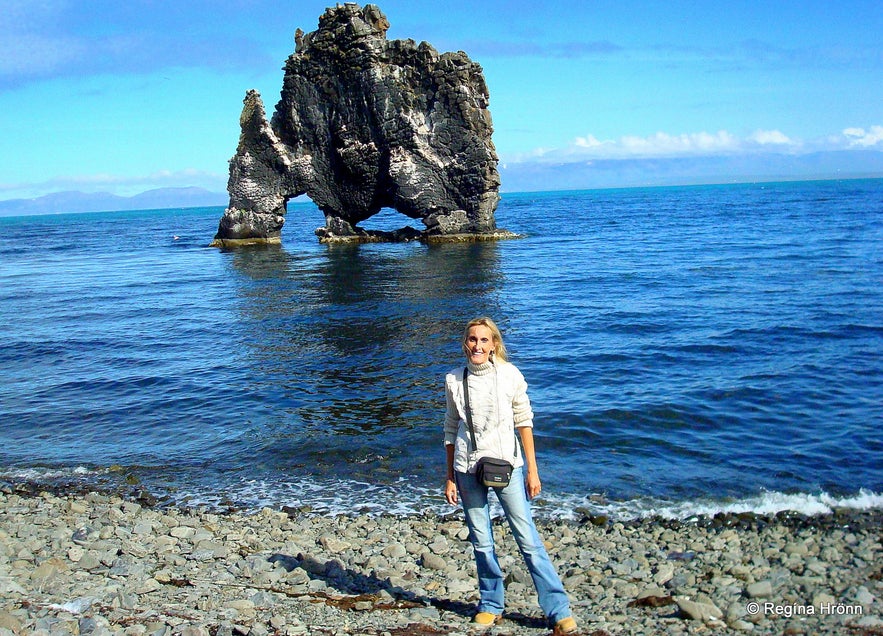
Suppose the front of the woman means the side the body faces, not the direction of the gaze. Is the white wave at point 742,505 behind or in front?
behind

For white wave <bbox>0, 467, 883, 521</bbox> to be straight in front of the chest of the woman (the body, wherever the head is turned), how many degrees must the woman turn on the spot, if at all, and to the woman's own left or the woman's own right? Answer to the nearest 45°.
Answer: approximately 180°

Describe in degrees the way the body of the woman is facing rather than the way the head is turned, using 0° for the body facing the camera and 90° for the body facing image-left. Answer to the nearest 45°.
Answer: approximately 0°
